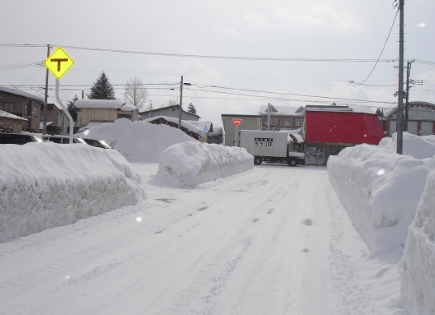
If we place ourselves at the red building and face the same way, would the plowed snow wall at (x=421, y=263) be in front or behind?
in front

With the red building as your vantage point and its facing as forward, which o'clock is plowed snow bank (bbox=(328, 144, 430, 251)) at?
The plowed snow bank is roughly at 12 o'clock from the red building.

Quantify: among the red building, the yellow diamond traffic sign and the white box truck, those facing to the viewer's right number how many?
1

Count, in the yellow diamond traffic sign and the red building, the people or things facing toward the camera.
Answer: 2

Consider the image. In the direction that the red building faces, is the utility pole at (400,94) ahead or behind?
ahead

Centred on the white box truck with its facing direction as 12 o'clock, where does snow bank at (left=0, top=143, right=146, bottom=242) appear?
The snow bank is roughly at 3 o'clock from the white box truck.

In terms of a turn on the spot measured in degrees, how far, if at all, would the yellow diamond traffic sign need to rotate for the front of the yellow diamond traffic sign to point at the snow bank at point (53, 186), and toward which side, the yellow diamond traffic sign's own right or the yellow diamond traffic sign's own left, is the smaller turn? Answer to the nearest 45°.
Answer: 0° — it already faces it

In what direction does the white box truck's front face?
to the viewer's right
